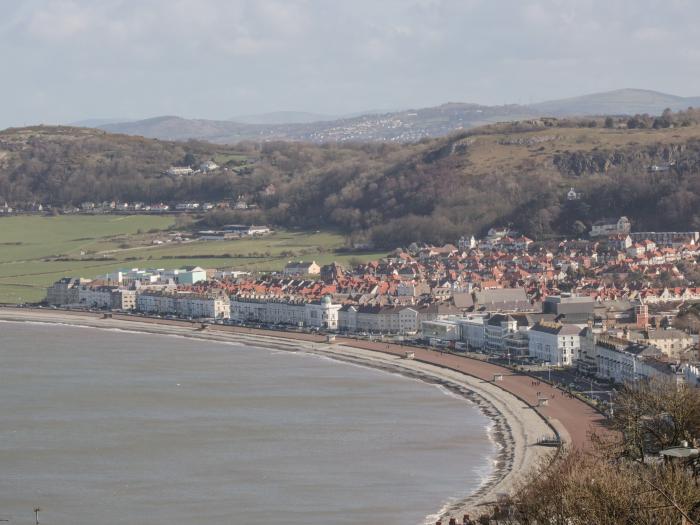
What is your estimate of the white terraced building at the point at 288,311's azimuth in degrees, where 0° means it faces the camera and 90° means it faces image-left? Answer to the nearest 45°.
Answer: approximately 45°

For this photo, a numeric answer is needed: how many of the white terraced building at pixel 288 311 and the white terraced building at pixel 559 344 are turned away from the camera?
0

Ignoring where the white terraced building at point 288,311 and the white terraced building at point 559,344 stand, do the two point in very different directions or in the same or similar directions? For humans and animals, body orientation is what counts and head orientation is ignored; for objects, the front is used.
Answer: same or similar directions

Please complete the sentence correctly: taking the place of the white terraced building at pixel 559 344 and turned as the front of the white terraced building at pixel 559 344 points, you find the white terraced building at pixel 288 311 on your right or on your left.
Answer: on your right

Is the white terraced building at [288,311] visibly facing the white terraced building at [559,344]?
no
